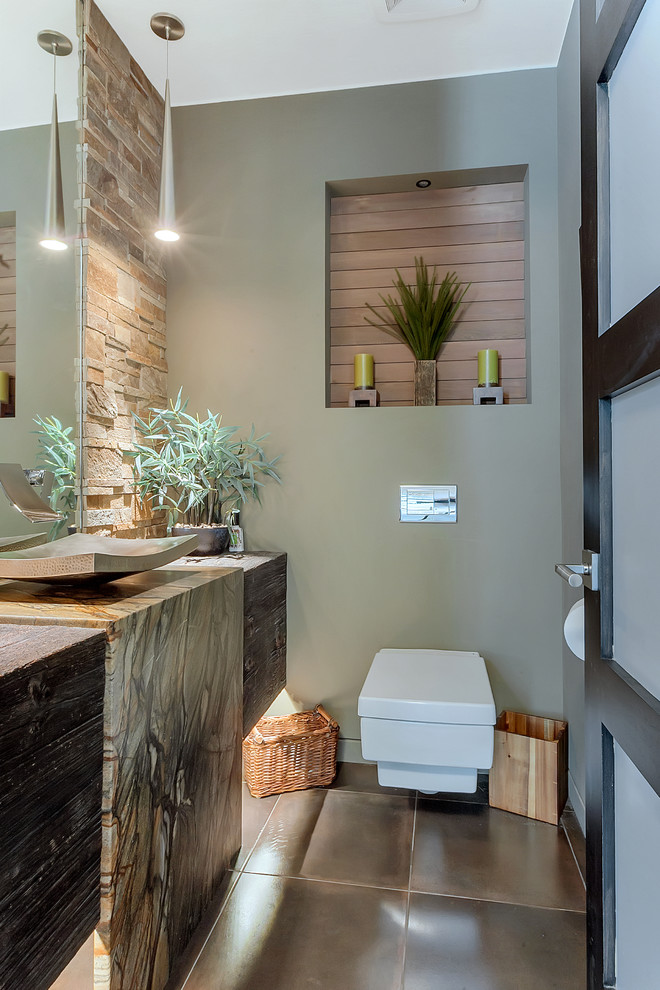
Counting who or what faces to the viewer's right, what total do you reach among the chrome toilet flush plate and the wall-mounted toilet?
0

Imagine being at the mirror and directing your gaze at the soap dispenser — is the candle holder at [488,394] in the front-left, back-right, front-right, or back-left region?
front-right

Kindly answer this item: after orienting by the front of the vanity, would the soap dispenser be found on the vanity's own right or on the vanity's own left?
on the vanity's own left

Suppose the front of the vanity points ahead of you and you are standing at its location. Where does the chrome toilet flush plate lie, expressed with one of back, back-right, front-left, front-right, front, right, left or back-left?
front-left

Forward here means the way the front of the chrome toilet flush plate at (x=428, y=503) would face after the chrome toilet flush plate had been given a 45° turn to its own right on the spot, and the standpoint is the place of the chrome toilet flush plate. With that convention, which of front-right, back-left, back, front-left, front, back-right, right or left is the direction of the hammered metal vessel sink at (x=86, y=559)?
front

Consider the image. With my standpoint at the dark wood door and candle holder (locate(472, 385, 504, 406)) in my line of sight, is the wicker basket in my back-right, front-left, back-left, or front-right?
front-left

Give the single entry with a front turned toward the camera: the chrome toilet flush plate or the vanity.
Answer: the chrome toilet flush plate

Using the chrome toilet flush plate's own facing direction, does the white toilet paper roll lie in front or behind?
in front

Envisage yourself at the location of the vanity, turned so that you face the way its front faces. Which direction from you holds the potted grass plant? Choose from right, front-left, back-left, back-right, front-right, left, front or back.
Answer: front-left

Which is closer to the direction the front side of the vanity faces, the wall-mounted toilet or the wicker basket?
the wall-mounted toilet

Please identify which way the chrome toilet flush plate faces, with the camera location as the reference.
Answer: facing the viewer

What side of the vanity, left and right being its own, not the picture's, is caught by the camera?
right

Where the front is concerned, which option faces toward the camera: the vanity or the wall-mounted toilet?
the wall-mounted toilet

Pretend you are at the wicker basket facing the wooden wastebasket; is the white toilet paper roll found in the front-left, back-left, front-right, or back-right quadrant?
front-right

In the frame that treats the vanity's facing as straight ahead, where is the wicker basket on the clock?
The wicker basket is roughly at 10 o'clock from the vanity.
